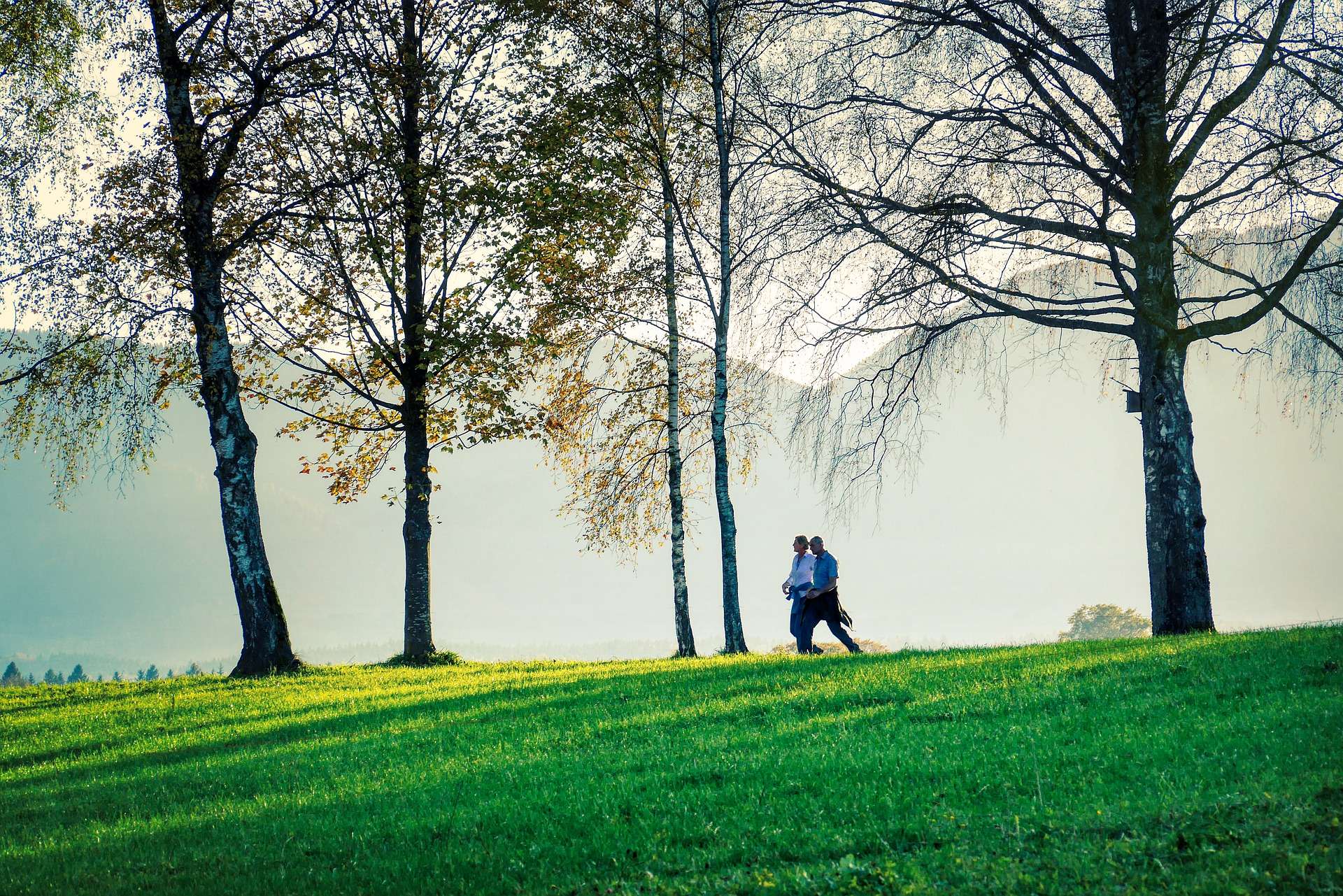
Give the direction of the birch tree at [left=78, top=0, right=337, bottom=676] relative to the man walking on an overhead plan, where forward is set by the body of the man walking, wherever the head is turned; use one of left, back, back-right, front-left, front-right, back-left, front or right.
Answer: front

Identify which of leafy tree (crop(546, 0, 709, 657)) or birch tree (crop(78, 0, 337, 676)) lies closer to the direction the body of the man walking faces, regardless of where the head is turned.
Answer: the birch tree

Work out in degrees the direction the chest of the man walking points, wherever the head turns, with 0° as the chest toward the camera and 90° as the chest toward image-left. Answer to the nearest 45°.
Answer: approximately 90°
